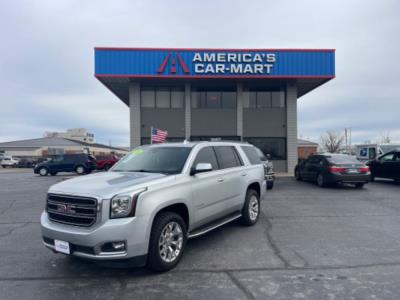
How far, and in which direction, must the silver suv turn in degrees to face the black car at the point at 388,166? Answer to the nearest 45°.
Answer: approximately 180°

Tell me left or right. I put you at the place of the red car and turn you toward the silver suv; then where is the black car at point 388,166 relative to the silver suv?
left

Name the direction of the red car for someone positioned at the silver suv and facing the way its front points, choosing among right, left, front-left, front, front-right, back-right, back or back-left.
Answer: back-right

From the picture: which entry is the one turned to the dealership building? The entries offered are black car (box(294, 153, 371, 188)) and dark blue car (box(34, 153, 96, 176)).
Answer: black car (box(294, 153, 371, 188))

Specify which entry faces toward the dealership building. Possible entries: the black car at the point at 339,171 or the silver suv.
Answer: the black car

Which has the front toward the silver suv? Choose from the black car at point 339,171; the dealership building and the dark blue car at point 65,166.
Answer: the dealership building

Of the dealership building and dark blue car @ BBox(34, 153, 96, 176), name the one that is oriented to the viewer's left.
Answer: the dark blue car

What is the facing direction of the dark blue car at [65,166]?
to the viewer's left

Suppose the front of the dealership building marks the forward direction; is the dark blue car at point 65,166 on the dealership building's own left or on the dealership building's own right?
on the dealership building's own right

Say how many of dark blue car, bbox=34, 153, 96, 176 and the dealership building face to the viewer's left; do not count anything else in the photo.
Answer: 1

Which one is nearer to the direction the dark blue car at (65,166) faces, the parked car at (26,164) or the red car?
the parked car

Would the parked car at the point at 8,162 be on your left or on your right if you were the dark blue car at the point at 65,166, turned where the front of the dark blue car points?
on your right
